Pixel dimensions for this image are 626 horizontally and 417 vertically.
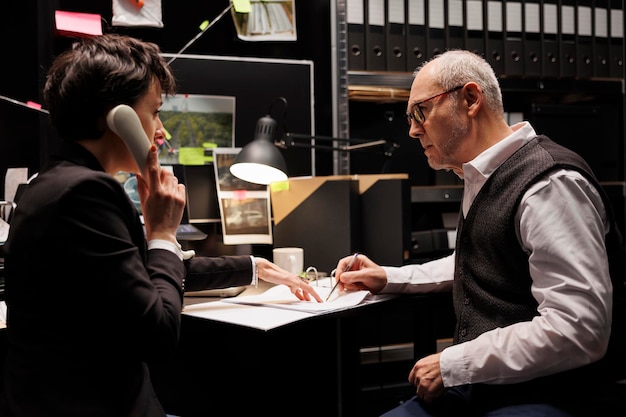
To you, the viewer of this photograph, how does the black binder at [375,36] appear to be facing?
facing the viewer

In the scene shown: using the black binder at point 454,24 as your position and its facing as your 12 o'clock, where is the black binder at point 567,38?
the black binder at point 567,38 is roughly at 8 o'clock from the black binder at point 454,24.

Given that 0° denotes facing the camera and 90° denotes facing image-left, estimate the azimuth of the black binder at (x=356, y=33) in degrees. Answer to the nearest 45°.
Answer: approximately 0°

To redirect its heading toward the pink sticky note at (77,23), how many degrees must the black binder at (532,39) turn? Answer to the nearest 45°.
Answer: approximately 45° to its right

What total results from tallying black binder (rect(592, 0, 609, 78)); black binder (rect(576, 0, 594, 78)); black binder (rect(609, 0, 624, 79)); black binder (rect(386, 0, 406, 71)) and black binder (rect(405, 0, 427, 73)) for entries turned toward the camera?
5

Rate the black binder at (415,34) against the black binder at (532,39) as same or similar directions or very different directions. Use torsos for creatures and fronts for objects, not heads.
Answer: same or similar directions

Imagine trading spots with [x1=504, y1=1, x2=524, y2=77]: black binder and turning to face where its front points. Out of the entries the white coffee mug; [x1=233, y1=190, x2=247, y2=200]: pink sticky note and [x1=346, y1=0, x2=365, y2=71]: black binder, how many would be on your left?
0

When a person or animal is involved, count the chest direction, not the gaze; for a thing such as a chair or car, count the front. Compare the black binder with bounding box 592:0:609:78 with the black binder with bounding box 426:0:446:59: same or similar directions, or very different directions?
same or similar directions

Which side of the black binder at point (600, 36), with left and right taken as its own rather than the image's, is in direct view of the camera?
front

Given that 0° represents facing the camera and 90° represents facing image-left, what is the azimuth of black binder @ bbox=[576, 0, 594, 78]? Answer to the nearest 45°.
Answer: approximately 0°

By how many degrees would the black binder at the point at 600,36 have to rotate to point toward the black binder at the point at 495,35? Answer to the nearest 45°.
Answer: approximately 45° to its right

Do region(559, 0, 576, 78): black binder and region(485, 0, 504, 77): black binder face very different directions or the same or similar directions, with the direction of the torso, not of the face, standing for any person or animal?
same or similar directions

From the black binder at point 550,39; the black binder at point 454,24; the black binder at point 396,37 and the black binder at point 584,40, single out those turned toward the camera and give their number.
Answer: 4

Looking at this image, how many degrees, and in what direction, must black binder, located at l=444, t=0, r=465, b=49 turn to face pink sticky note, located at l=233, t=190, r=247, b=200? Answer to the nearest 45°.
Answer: approximately 45° to its right

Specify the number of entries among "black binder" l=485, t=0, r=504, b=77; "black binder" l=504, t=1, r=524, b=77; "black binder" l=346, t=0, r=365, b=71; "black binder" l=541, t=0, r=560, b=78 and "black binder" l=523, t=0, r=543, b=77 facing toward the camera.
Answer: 5

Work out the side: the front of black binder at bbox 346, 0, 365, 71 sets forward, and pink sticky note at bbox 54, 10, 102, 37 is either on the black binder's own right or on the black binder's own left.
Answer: on the black binder's own right

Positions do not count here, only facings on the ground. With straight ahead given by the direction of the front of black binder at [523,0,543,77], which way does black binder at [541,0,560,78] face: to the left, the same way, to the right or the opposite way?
the same way
